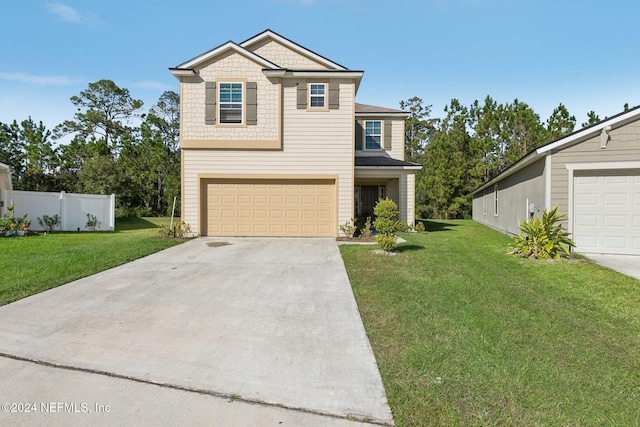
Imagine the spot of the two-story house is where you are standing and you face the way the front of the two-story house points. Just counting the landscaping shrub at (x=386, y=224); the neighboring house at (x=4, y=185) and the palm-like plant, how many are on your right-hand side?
1

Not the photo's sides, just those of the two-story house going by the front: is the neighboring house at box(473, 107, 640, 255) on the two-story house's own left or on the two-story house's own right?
on the two-story house's own left

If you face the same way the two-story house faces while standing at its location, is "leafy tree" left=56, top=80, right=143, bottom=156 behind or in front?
behind

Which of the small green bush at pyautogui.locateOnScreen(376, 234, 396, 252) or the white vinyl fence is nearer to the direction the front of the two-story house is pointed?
the small green bush

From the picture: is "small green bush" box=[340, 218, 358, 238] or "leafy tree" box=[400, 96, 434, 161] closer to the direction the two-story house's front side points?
the small green bush

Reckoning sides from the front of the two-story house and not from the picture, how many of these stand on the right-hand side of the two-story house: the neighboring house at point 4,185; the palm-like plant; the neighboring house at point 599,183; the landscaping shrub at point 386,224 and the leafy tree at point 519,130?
1

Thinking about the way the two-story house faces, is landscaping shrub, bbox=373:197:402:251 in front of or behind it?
in front

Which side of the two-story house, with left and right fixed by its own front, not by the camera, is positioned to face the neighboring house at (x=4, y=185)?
right

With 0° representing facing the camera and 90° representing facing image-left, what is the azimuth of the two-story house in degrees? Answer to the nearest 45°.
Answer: approximately 0°

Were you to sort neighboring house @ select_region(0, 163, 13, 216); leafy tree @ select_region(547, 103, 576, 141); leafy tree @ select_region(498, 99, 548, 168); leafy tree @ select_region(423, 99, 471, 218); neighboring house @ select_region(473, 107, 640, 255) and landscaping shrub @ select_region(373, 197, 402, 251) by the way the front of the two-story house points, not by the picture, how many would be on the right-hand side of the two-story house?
1

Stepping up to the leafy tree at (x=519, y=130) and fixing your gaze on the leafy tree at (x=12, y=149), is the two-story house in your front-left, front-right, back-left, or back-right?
front-left

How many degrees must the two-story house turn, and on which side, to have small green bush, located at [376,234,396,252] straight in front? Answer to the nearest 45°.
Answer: approximately 45° to its left

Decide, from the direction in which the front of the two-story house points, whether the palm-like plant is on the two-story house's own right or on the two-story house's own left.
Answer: on the two-story house's own left

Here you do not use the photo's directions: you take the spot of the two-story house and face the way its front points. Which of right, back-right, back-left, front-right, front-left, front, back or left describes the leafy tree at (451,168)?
back-left
